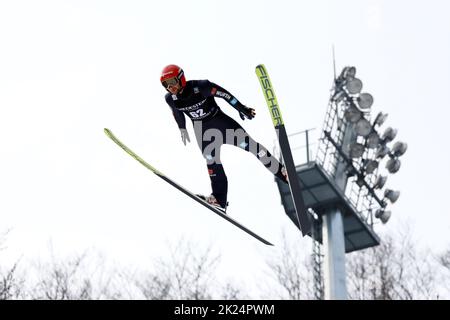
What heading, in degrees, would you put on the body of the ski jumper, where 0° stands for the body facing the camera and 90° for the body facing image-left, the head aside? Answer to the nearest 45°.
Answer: approximately 45°
